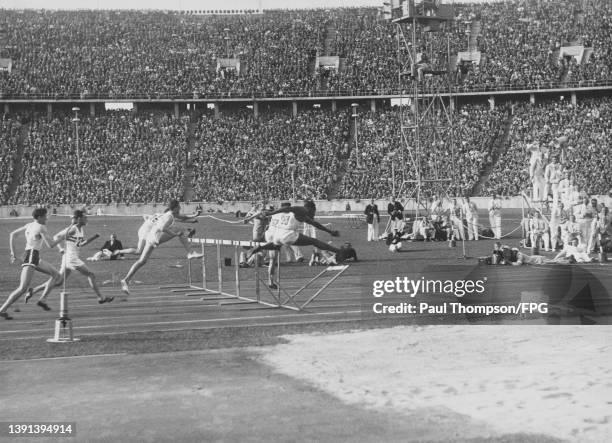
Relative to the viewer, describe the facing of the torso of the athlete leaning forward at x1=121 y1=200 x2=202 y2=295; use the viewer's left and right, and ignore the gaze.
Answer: facing to the right of the viewer

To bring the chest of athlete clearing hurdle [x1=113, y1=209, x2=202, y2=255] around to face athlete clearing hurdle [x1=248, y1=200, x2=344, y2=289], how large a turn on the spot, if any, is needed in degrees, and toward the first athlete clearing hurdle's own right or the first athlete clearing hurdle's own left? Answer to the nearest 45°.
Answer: approximately 45° to the first athlete clearing hurdle's own right
